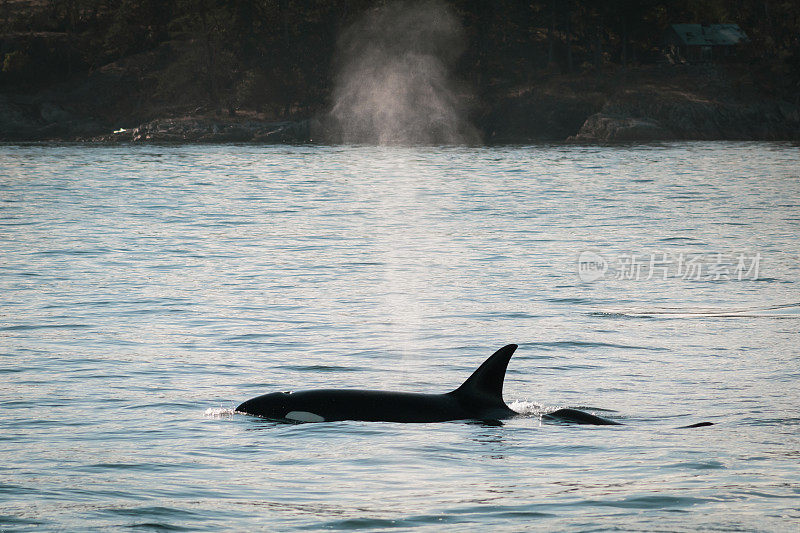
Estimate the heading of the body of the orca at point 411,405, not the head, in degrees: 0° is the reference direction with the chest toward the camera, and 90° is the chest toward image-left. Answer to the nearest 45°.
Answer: approximately 90°
